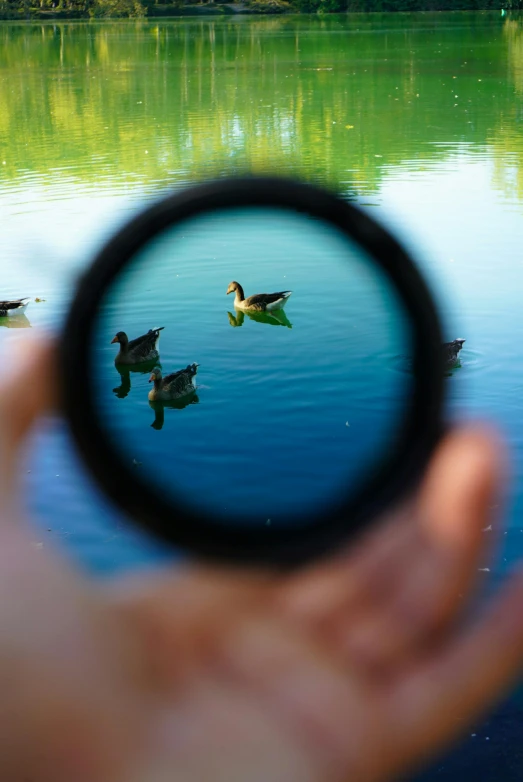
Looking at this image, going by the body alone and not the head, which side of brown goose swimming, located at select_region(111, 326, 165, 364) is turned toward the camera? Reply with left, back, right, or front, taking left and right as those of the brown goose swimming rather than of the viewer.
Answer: left

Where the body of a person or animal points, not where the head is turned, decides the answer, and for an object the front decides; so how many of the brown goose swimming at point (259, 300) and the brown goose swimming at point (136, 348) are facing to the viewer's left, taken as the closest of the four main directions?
2

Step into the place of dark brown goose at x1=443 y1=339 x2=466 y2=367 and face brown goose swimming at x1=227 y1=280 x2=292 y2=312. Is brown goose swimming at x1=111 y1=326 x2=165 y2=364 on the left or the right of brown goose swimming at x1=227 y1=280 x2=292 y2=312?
left

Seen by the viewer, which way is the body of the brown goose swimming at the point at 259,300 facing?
to the viewer's left

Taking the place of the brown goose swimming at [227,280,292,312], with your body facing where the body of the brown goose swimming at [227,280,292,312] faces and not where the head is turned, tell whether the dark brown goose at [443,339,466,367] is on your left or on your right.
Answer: on your left

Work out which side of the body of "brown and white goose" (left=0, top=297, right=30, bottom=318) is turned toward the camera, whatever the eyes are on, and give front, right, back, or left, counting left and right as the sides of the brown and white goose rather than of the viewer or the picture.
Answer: left

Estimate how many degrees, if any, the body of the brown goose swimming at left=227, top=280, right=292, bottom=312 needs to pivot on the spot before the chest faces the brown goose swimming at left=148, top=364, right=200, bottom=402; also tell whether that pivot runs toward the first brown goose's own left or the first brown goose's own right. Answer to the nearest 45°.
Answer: approximately 90° to the first brown goose's own left
